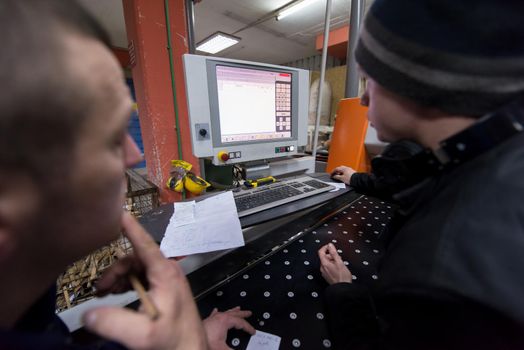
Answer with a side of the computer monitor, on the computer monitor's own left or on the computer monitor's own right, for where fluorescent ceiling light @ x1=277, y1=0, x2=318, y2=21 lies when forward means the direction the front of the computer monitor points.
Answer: on the computer monitor's own left

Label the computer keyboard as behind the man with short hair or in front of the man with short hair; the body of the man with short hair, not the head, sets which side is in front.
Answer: in front

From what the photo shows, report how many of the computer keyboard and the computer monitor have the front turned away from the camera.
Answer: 0

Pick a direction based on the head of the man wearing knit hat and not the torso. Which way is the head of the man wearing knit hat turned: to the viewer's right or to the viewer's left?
to the viewer's left

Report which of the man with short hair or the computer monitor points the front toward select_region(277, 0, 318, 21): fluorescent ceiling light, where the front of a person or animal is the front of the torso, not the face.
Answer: the man with short hair

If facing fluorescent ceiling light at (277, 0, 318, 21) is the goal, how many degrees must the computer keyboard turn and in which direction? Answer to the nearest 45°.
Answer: approximately 135° to its left

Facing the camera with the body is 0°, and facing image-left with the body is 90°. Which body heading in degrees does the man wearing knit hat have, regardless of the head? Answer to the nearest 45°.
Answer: approximately 135°

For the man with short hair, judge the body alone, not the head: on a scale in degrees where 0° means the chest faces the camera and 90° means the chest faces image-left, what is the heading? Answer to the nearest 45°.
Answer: approximately 225°

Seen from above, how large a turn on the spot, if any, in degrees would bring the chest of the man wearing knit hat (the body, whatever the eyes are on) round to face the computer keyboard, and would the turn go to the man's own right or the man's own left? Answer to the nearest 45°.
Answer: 0° — they already face it

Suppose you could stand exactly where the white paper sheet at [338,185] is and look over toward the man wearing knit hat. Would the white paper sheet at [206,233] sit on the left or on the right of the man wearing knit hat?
right
